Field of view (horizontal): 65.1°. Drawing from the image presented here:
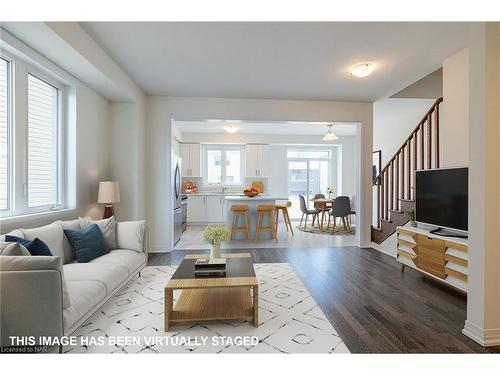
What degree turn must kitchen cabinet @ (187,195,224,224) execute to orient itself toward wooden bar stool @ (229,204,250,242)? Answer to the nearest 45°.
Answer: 0° — it already faces it

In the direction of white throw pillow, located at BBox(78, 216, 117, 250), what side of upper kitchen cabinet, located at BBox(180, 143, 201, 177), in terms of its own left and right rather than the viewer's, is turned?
front

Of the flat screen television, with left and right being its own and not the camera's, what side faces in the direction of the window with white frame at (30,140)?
front

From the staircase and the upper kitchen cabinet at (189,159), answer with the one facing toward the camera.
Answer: the upper kitchen cabinet

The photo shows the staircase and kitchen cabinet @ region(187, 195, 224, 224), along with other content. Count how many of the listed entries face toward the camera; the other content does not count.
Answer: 1

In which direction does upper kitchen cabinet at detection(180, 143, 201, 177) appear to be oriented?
toward the camera

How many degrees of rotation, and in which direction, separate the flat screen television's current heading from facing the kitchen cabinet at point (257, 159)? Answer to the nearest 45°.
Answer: approximately 90° to its right

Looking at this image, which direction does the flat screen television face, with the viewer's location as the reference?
facing the viewer and to the left of the viewer

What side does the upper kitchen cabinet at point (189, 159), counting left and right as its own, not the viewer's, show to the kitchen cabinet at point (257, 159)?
left

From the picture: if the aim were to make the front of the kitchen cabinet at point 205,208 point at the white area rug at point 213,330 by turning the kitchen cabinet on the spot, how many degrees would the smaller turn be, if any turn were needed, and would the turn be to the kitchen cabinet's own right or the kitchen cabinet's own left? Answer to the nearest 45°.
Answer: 0° — it already faces it

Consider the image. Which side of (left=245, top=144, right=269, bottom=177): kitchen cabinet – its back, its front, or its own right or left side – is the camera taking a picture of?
front

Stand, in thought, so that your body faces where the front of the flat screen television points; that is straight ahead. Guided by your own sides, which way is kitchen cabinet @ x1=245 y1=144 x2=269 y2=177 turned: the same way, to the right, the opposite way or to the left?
to the left

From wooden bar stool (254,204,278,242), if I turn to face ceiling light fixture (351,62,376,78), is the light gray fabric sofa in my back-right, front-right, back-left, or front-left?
front-right
